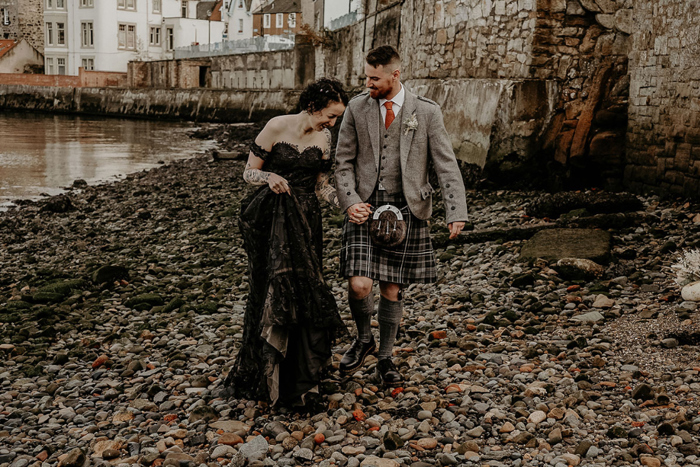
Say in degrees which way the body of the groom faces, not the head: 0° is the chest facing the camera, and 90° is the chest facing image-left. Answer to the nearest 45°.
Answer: approximately 0°

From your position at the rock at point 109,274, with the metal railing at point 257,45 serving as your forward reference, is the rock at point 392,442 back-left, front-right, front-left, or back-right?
back-right

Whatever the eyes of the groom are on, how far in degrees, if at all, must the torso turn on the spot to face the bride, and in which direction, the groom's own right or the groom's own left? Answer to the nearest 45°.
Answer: approximately 90° to the groom's own right

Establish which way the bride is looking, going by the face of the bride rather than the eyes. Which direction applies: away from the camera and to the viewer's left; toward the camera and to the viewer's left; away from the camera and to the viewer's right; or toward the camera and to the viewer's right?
toward the camera and to the viewer's right

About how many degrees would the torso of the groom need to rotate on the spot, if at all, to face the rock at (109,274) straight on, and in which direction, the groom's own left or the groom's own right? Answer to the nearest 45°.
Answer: approximately 135° to the groom's own right

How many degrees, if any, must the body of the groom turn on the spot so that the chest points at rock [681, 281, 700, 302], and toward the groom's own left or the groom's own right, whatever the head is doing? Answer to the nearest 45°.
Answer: approximately 135° to the groom's own left

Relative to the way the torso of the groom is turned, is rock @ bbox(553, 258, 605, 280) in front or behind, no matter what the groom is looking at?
behind

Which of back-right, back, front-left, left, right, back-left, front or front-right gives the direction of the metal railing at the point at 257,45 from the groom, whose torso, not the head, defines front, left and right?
back

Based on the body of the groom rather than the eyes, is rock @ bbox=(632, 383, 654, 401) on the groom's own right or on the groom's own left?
on the groom's own left
